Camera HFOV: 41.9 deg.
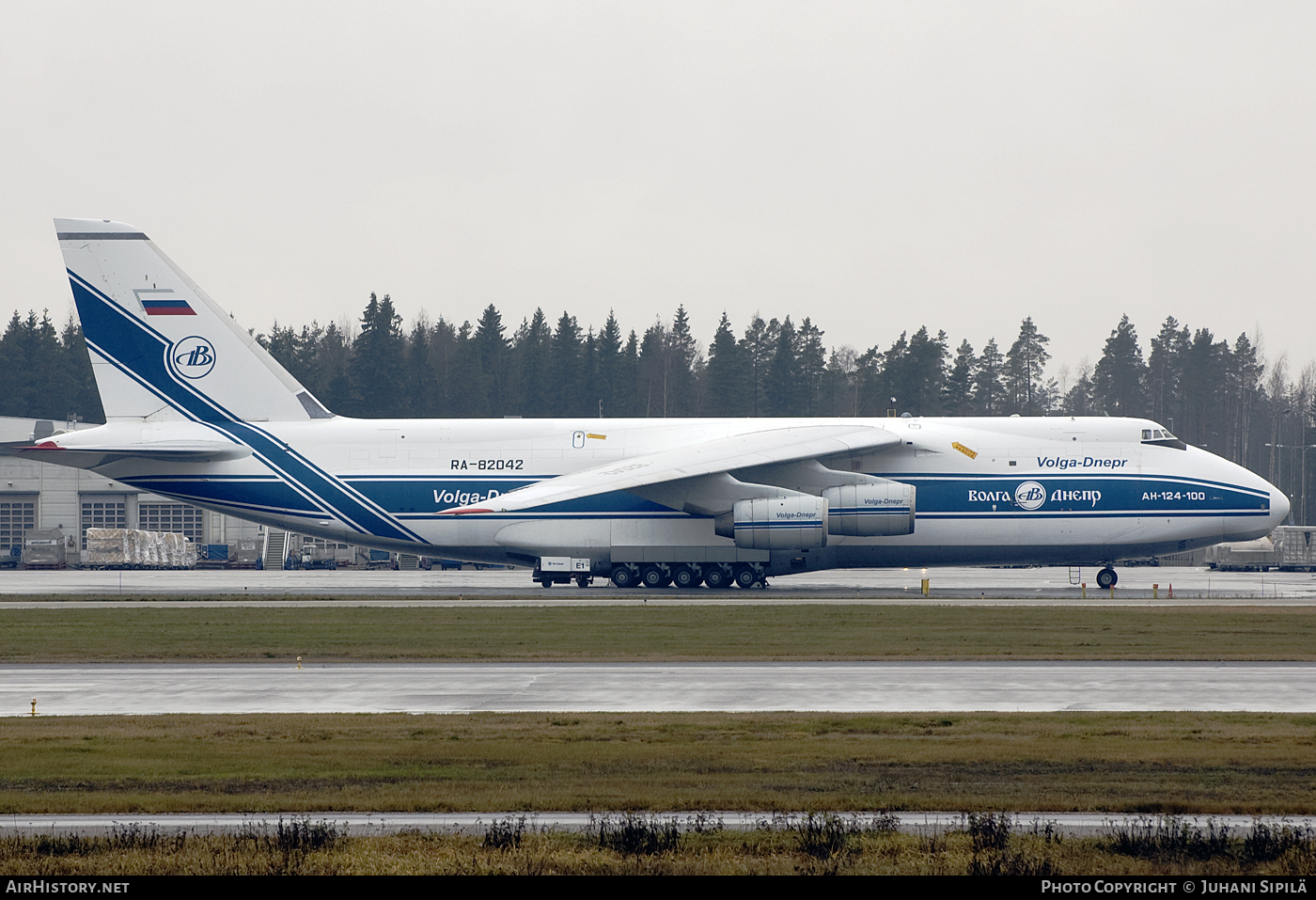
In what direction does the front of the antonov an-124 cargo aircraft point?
to the viewer's right
